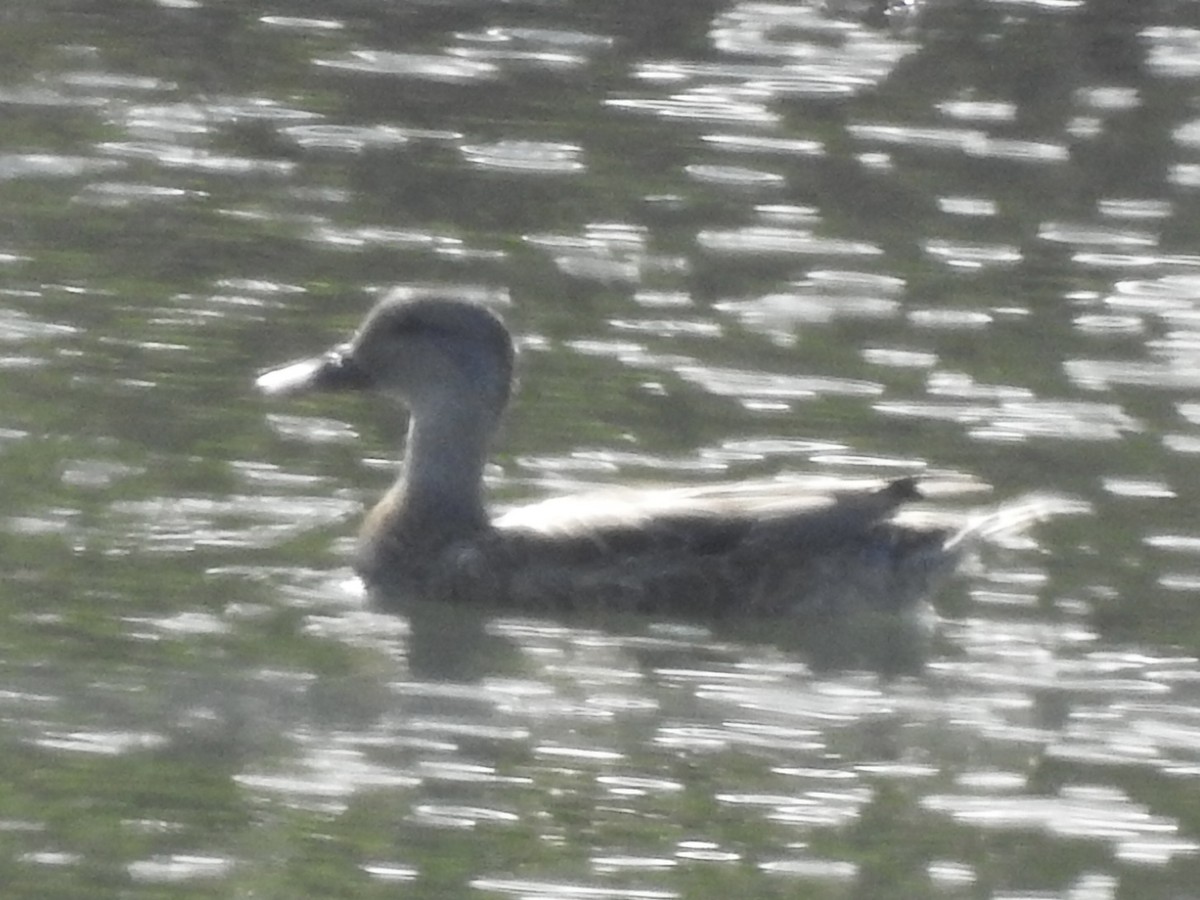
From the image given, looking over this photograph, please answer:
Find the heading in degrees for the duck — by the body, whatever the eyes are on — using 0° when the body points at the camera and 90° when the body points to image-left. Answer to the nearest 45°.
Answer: approximately 90°
